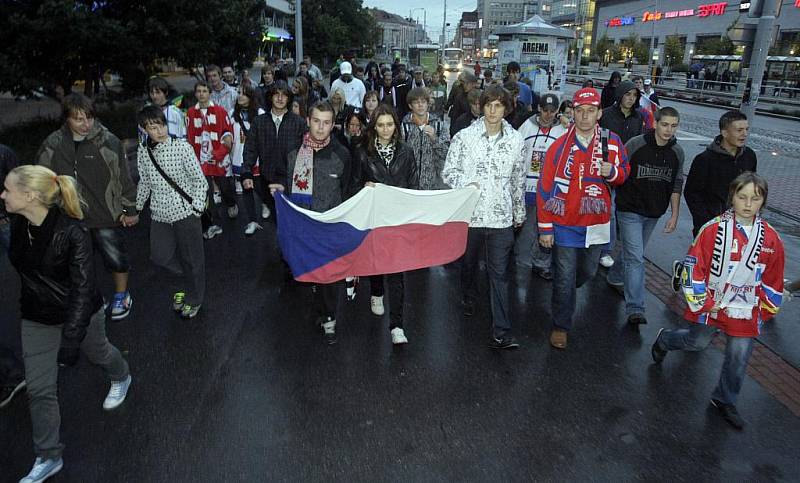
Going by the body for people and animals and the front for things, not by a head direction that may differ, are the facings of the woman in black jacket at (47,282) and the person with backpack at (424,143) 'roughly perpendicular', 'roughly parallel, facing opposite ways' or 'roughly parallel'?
roughly parallel

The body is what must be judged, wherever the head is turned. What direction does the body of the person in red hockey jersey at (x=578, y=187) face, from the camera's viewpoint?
toward the camera

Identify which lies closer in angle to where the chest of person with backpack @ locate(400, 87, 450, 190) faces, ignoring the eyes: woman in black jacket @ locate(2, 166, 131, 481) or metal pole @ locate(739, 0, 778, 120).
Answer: the woman in black jacket

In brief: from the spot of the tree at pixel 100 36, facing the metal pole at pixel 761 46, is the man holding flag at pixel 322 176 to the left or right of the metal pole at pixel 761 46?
right

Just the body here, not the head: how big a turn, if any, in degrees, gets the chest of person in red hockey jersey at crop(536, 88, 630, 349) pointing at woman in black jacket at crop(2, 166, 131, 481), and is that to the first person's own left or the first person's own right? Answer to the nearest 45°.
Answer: approximately 45° to the first person's own right

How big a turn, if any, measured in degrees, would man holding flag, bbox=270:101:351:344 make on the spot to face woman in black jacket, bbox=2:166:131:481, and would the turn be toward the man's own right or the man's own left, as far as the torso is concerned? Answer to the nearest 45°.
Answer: approximately 45° to the man's own right

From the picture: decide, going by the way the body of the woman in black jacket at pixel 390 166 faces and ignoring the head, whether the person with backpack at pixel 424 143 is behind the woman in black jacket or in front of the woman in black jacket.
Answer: behind

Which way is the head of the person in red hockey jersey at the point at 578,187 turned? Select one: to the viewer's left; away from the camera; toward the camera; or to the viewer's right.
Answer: toward the camera

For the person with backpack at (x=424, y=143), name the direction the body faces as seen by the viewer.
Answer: toward the camera

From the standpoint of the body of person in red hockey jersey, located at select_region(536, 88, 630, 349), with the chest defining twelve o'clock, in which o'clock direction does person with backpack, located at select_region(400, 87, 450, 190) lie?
The person with backpack is roughly at 4 o'clock from the person in red hockey jersey.

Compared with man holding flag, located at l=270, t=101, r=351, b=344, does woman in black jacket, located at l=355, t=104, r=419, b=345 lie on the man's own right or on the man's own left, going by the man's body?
on the man's own left

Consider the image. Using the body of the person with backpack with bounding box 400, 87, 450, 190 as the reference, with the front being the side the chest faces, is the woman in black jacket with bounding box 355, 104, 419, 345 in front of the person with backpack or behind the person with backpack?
in front

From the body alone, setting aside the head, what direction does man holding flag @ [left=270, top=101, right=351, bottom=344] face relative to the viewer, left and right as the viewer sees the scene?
facing the viewer

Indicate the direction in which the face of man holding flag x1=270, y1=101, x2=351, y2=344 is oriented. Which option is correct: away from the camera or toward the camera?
toward the camera

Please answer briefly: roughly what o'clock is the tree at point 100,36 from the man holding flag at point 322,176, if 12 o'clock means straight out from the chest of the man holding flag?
The tree is roughly at 5 o'clock from the man holding flag.

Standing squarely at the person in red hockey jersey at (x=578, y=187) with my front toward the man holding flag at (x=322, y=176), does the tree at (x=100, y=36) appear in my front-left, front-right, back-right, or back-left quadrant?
front-right

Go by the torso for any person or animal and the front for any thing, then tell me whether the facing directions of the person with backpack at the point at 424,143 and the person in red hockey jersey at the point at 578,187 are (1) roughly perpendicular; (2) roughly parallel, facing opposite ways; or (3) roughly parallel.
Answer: roughly parallel

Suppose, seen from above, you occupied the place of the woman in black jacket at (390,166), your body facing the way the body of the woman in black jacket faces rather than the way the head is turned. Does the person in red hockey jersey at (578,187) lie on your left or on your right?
on your left
